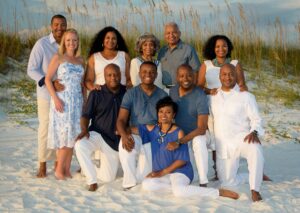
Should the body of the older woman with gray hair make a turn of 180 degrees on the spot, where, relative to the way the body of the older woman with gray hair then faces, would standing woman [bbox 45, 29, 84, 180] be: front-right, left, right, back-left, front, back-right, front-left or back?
left

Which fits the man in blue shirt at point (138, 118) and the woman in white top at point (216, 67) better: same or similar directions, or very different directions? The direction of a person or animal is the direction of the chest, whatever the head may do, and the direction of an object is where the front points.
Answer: same or similar directions

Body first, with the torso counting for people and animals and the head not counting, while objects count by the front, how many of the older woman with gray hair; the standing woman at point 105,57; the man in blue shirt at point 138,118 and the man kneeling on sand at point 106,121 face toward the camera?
4

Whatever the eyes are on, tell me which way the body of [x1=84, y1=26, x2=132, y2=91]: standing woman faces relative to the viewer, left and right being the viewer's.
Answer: facing the viewer

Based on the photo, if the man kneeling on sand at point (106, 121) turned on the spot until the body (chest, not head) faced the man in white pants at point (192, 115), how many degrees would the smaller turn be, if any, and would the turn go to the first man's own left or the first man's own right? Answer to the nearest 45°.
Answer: approximately 90° to the first man's own left

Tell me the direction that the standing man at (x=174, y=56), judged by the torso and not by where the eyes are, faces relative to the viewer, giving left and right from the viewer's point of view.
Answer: facing the viewer and to the left of the viewer

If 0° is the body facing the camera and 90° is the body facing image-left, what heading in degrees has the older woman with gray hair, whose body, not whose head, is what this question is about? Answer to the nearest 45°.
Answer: approximately 0°

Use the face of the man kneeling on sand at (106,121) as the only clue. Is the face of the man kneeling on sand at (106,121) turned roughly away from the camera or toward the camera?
toward the camera

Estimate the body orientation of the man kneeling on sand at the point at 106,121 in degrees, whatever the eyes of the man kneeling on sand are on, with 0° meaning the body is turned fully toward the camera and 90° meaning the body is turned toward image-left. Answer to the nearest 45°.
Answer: approximately 0°

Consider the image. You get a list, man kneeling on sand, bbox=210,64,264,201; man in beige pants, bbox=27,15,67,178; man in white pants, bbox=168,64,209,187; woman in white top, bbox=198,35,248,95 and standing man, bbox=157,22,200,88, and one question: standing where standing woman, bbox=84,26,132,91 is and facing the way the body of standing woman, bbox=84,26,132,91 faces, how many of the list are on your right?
1

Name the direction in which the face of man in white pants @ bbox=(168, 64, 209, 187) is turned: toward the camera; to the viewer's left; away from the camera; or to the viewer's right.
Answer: toward the camera

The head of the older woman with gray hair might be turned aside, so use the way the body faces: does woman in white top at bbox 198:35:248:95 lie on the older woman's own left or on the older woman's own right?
on the older woman's own left

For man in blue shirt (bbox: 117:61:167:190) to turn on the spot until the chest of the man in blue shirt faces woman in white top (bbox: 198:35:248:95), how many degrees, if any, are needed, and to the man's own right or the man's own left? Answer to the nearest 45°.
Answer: approximately 90° to the man's own left
